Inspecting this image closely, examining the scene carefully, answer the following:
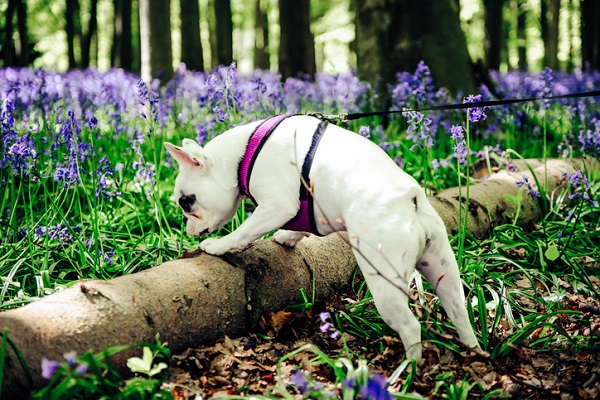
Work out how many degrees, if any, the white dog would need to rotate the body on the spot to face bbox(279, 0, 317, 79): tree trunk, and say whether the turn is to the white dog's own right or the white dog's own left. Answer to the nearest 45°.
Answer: approximately 45° to the white dog's own right

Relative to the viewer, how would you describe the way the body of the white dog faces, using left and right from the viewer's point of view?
facing away from the viewer and to the left of the viewer

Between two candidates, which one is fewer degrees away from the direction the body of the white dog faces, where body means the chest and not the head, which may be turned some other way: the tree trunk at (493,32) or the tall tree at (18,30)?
the tall tree

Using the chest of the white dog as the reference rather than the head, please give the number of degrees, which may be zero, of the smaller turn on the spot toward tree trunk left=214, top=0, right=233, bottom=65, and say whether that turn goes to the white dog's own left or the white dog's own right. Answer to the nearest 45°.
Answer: approximately 45° to the white dog's own right

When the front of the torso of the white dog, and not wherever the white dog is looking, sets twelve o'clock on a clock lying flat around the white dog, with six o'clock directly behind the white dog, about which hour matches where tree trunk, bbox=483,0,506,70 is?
The tree trunk is roughly at 2 o'clock from the white dog.

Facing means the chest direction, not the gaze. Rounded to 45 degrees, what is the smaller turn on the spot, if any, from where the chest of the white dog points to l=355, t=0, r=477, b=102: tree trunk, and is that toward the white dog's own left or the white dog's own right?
approximately 45° to the white dog's own right

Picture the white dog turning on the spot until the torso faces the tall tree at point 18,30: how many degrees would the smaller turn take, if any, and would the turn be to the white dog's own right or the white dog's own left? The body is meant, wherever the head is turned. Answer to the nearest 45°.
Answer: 0° — it already faces it

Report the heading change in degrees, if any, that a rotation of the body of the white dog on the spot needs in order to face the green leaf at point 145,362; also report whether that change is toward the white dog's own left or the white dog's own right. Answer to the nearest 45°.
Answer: approximately 90° to the white dog's own left

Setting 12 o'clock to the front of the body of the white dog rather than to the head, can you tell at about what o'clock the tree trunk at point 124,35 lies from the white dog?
The tree trunk is roughly at 1 o'clock from the white dog.

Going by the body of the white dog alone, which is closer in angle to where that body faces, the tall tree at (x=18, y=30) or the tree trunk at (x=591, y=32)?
the tall tree
